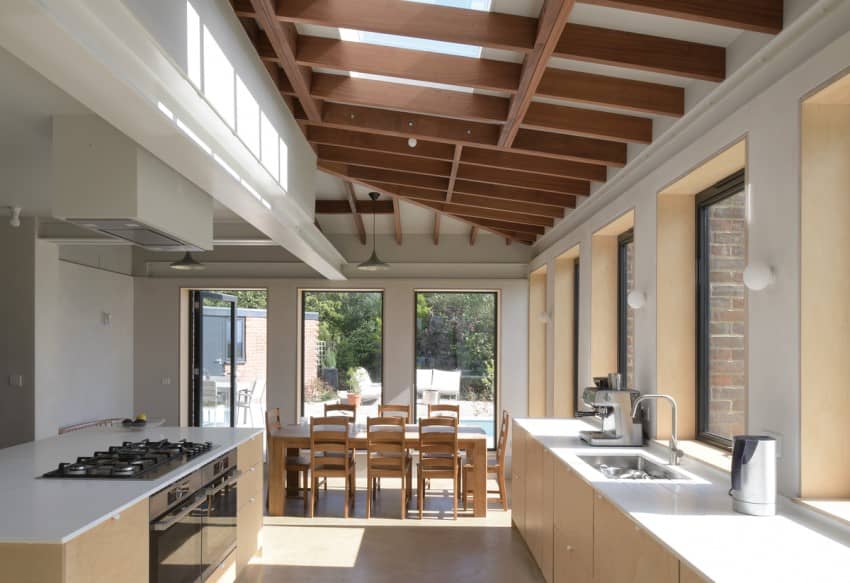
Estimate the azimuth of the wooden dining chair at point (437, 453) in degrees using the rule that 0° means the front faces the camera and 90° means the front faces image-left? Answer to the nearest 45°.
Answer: approximately 180°

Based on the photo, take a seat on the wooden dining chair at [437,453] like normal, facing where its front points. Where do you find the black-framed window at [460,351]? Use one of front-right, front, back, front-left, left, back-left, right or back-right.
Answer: front

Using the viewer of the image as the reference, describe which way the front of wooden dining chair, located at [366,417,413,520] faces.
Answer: facing away from the viewer

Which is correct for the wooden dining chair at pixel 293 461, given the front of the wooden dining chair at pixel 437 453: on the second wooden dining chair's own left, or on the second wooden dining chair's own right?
on the second wooden dining chair's own left

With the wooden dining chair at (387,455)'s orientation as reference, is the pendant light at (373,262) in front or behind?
in front

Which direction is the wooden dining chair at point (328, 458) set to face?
away from the camera

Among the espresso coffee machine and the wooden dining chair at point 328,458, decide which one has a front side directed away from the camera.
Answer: the wooden dining chair

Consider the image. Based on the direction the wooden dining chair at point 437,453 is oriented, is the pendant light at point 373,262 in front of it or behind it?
in front

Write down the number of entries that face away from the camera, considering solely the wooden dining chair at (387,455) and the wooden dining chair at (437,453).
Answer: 2

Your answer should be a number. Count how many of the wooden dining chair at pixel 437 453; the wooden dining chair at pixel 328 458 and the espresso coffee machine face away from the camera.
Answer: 2

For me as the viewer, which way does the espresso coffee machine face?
facing to the left of the viewer

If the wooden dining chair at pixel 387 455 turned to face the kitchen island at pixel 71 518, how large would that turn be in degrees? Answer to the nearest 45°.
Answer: approximately 180°

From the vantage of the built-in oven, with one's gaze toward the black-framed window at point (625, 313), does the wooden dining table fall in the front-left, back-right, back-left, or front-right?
front-left
